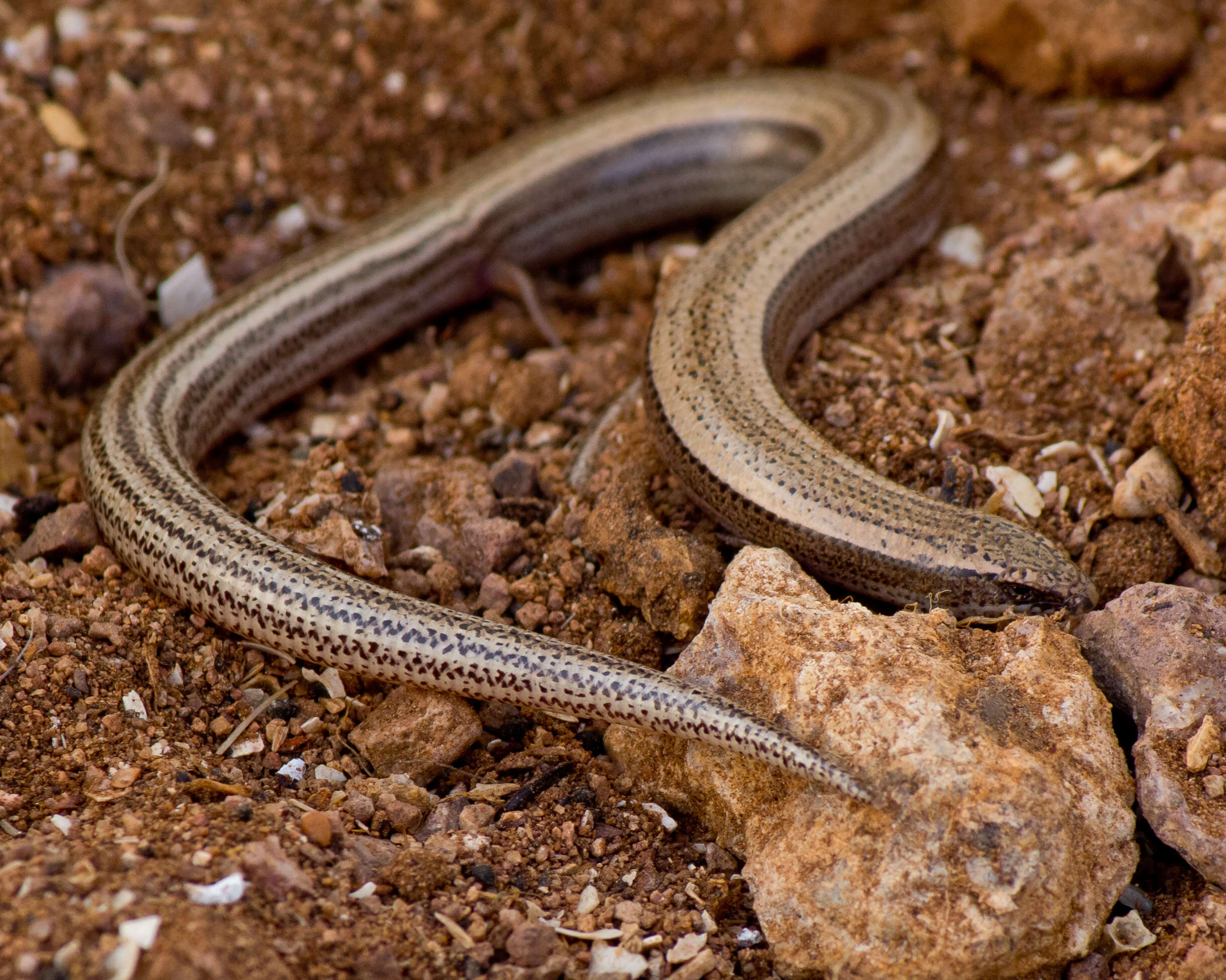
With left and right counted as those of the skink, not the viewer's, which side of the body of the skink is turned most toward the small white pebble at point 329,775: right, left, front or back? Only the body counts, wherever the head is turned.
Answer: right

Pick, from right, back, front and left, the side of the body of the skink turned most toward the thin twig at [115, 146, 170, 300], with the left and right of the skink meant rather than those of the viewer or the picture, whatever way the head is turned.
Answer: back

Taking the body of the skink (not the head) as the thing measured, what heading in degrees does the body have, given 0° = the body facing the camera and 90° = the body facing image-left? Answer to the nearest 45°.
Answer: approximately 315°

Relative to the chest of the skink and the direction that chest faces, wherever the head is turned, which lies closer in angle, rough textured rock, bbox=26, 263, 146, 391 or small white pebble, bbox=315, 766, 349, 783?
the small white pebble

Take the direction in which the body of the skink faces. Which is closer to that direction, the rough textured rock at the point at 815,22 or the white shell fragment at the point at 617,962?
the white shell fragment

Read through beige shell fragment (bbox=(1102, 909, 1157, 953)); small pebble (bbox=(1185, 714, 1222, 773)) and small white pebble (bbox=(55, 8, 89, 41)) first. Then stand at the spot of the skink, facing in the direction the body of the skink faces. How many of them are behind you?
1

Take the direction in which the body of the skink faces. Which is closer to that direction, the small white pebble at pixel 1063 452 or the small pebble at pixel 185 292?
the small white pebble

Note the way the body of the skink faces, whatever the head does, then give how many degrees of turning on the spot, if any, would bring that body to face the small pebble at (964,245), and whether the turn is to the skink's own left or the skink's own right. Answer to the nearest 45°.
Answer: approximately 90° to the skink's own left
